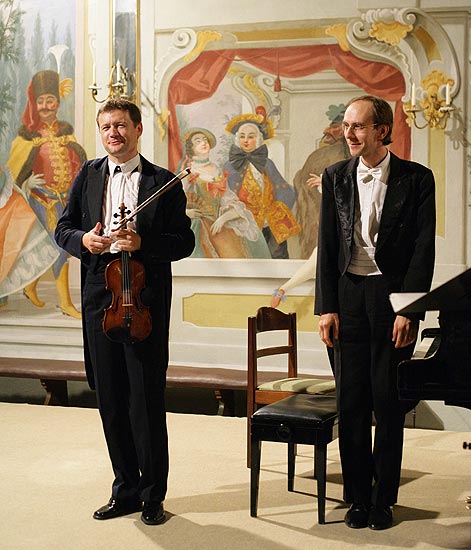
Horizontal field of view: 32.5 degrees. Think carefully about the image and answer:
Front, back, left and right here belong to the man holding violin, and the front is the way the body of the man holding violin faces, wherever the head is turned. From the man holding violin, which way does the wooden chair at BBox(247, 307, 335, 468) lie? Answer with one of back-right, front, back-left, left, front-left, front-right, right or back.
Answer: back-left

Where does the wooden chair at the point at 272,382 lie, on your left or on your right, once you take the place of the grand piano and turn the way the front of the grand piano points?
on your right

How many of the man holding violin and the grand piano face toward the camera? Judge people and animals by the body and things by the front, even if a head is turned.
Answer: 1

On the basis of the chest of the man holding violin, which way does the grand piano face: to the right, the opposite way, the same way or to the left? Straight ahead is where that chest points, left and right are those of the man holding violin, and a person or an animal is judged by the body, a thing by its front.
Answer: to the right

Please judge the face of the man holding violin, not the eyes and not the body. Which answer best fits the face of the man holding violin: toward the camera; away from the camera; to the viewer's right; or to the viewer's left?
toward the camera

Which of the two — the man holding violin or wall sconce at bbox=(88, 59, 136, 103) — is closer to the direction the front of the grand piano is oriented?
the man holding violin

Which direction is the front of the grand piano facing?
to the viewer's left

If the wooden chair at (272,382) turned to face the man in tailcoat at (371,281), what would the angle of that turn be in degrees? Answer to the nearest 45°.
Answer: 0° — it already faces them

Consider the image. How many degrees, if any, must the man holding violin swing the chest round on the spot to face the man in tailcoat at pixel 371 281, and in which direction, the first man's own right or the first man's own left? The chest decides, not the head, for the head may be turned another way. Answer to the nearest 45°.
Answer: approximately 90° to the first man's own left

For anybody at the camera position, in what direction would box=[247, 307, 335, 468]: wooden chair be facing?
facing the viewer and to the right of the viewer

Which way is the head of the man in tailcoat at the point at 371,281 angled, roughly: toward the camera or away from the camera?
toward the camera

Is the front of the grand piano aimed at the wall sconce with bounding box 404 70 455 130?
no

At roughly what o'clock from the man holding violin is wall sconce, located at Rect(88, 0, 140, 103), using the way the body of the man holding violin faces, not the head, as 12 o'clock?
The wall sconce is roughly at 6 o'clock from the man holding violin.

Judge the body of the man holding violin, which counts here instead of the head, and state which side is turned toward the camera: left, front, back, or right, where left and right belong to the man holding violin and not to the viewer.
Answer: front

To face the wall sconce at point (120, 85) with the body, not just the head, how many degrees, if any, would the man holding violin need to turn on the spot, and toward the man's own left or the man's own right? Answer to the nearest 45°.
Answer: approximately 180°

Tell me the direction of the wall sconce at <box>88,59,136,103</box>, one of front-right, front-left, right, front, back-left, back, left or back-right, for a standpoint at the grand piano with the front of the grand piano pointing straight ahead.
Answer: front-right

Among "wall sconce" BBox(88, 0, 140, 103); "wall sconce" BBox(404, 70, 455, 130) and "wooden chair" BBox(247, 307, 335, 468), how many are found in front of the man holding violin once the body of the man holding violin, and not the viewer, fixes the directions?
0
